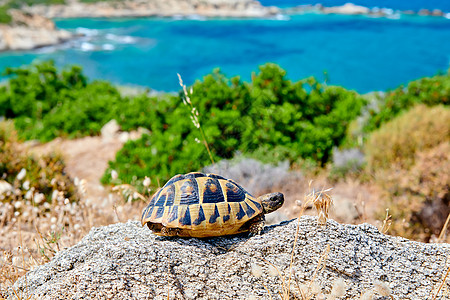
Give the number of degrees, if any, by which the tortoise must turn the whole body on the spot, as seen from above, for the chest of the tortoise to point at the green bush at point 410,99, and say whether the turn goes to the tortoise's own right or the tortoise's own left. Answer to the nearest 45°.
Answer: approximately 45° to the tortoise's own left

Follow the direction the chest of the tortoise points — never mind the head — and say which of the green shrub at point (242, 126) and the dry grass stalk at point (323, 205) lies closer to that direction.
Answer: the dry grass stalk

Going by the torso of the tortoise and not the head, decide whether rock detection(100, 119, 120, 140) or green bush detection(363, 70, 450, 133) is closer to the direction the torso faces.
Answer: the green bush

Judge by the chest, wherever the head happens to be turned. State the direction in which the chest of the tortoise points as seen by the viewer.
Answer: to the viewer's right

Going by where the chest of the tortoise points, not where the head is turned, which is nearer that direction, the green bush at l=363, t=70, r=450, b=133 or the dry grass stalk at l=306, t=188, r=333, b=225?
the dry grass stalk

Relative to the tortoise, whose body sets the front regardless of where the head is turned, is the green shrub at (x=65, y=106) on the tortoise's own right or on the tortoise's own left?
on the tortoise's own left

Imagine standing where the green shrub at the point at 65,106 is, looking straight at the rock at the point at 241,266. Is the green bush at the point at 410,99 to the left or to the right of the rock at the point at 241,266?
left

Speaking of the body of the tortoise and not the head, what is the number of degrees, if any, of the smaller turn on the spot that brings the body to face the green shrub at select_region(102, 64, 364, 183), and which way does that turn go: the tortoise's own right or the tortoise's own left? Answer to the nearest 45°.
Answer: approximately 90° to the tortoise's own left

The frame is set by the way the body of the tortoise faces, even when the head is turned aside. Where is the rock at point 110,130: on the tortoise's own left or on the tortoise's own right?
on the tortoise's own left

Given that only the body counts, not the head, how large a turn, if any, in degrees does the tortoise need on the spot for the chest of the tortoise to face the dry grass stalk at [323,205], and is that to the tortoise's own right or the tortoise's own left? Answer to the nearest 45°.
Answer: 0° — it already faces it

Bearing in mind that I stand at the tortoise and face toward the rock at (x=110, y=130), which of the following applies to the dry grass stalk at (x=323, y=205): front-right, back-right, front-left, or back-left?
back-right
